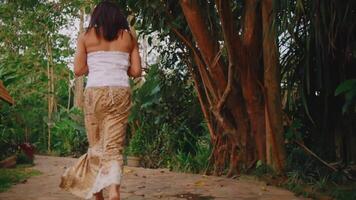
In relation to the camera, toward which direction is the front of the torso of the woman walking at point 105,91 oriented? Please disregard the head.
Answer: away from the camera

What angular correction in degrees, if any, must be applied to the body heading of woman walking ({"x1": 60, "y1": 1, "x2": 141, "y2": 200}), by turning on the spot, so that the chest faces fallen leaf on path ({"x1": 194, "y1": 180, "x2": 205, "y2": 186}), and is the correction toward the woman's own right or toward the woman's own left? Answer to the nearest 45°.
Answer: approximately 45° to the woman's own right

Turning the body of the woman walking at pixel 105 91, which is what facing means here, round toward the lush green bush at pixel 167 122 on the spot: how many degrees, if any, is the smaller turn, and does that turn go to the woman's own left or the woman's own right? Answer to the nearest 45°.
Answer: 0° — they already face it
